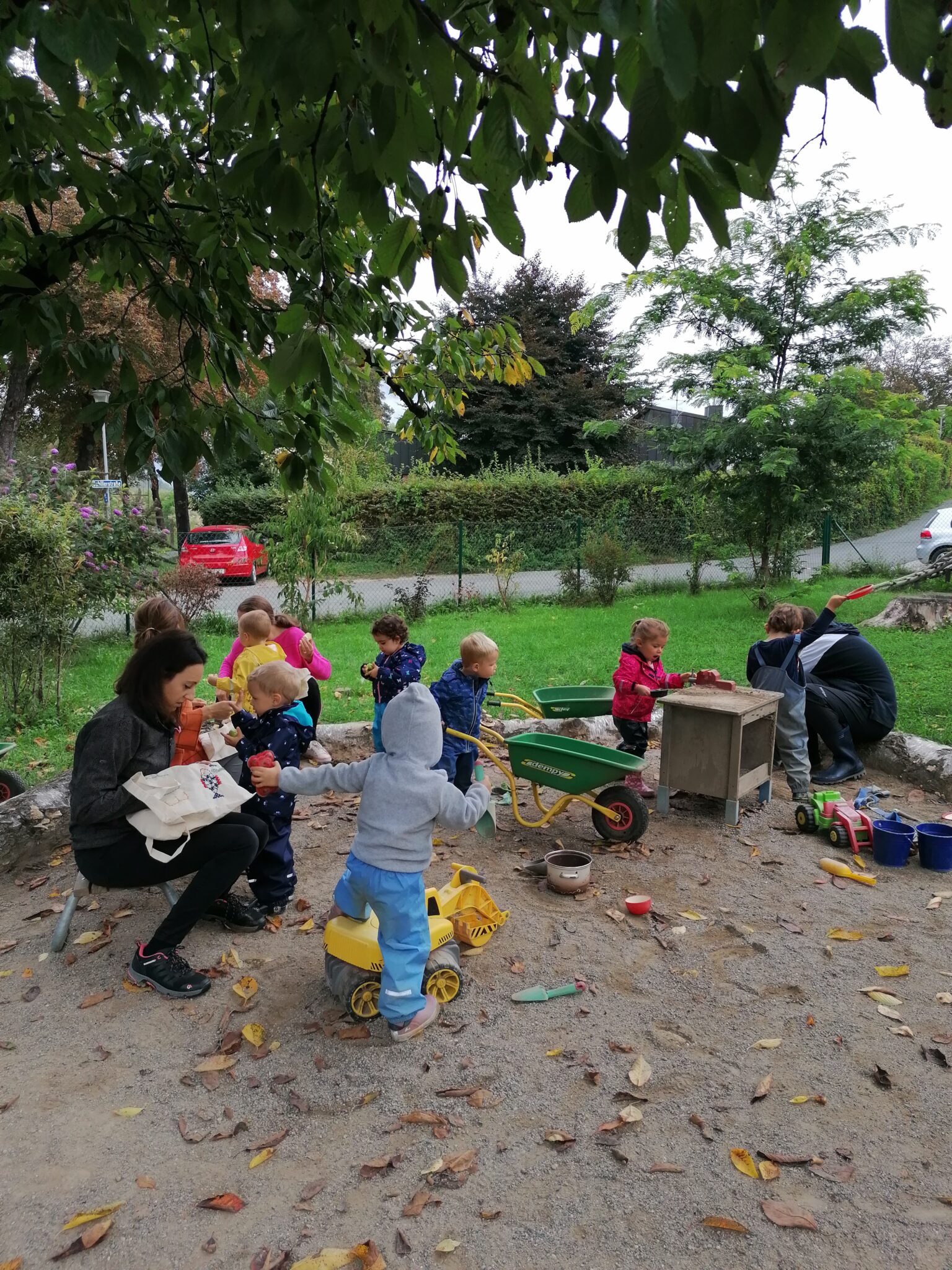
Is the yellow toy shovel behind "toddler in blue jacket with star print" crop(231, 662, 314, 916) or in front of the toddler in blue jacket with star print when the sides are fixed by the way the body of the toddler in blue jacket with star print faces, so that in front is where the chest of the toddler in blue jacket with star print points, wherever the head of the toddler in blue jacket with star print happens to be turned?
behind

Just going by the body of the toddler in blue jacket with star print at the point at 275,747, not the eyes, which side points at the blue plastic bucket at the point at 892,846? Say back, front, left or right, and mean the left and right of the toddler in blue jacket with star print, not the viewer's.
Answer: back

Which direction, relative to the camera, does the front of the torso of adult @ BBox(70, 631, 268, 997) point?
to the viewer's right

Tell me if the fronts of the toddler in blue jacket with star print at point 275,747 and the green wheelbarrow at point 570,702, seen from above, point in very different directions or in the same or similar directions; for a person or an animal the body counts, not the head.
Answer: very different directions

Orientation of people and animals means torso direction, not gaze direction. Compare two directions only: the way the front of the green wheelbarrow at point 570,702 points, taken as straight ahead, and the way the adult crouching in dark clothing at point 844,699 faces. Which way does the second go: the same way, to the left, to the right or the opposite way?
the opposite way

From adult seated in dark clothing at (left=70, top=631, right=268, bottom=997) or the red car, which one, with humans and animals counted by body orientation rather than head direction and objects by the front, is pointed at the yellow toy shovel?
the adult seated in dark clothing

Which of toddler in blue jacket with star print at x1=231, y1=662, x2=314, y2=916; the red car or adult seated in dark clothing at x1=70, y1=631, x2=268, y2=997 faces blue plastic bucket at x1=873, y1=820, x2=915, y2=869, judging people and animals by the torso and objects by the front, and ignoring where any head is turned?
the adult seated in dark clothing

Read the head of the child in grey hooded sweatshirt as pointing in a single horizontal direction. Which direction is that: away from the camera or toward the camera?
away from the camera

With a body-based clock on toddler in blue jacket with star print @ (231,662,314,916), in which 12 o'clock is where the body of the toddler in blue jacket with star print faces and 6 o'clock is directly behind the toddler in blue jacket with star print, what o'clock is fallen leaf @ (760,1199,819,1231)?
The fallen leaf is roughly at 8 o'clock from the toddler in blue jacket with star print.

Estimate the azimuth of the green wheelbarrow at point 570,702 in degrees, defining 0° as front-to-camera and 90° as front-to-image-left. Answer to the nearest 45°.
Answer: approximately 270°

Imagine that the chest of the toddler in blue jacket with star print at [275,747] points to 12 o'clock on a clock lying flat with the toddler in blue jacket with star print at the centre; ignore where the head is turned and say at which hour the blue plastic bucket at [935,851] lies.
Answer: The blue plastic bucket is roughly at 6 o'clock from the toddler in blue jacket with star print.

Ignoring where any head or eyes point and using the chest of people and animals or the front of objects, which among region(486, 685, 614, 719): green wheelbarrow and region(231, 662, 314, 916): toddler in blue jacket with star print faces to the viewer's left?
the toddler in blue jacket with star print

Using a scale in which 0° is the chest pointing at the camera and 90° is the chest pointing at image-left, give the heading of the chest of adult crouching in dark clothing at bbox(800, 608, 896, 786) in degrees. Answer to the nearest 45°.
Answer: approximately 90°

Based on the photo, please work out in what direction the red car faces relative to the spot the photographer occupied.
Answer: facing away from the viewer and to the right of the viewer

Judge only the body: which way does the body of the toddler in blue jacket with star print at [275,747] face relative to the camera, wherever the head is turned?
to the viewer's left
